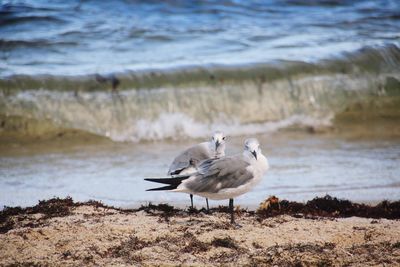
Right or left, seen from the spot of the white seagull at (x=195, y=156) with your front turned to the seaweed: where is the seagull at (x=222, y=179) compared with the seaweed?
right

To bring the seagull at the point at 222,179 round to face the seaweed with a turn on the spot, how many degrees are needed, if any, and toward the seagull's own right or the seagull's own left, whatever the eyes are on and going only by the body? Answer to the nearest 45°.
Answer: approximately 45° to the seagull's own left

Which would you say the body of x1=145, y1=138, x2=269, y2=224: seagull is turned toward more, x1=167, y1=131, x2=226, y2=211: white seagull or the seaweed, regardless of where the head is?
the seaweed

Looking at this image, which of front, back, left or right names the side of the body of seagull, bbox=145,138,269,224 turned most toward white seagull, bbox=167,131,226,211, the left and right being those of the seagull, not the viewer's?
left

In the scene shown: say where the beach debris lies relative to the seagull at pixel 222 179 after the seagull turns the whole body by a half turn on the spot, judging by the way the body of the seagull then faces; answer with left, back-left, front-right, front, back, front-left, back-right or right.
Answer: back-right

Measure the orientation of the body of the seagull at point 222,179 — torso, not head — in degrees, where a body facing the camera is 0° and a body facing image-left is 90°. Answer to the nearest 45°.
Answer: approximately 270°
